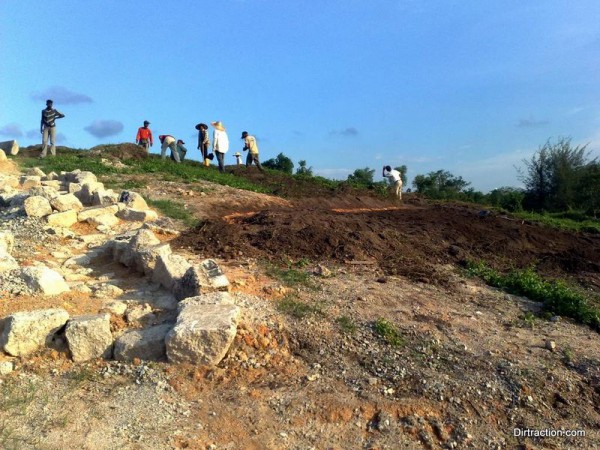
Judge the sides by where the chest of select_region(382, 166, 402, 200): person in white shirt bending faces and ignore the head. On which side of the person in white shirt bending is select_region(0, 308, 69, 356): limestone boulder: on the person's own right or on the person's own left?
on the person's own left

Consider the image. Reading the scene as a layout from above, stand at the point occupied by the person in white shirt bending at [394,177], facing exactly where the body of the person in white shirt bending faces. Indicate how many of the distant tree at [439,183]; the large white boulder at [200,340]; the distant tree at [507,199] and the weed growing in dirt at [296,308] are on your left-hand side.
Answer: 2

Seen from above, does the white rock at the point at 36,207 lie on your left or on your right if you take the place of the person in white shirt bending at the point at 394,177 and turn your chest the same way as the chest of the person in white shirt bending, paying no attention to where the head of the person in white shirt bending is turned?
on your left

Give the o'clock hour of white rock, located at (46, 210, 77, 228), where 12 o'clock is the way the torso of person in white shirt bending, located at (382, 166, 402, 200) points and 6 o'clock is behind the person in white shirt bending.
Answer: The white rock is roughly at 10 o'clock from the person in white shirt bending.

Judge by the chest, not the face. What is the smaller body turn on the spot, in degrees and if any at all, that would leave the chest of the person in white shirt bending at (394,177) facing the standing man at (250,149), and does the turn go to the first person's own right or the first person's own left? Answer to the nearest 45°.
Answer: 0° — they already face them

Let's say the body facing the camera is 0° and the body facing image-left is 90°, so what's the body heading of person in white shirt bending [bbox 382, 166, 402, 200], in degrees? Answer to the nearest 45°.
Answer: approximately 90°

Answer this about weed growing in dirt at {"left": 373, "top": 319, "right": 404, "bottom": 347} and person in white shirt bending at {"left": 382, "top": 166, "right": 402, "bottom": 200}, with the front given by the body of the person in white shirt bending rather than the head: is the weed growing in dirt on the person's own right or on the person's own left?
on the person's own left

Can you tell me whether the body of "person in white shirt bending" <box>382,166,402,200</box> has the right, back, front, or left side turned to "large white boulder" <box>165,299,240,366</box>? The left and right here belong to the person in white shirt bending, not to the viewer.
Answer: left

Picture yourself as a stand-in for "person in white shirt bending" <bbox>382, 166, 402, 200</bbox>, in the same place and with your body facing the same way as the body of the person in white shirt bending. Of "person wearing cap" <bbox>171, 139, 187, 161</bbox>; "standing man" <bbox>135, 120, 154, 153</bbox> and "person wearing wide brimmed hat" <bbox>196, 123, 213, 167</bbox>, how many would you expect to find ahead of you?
3
